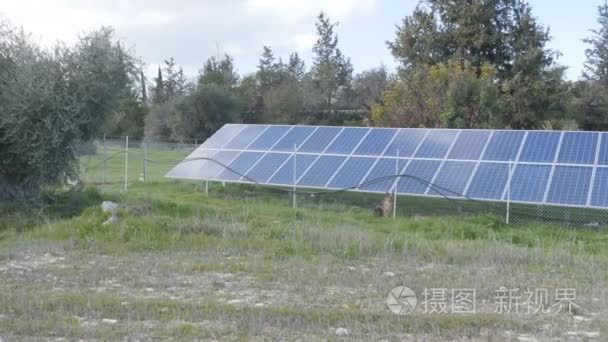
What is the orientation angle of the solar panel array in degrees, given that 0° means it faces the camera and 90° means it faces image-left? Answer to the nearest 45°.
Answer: approximately 45°

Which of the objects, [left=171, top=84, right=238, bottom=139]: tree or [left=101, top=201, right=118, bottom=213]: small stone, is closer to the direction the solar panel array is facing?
the small stone

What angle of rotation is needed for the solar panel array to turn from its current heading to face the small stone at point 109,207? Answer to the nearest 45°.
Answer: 0° — it already faces it

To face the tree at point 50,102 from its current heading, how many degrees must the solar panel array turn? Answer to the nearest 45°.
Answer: approximately 45° to its right

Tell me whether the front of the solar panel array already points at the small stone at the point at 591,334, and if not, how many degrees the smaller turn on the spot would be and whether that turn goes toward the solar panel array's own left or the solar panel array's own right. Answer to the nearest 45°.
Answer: approximately 45° to the solar panel array's own left

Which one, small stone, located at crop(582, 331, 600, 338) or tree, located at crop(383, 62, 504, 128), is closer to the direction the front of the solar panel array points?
the small stone

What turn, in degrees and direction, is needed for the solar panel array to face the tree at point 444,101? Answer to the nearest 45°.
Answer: approximately 135° to its right

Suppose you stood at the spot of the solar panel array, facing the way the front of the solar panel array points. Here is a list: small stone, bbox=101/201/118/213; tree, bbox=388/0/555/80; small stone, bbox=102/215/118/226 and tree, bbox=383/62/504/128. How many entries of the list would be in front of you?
2

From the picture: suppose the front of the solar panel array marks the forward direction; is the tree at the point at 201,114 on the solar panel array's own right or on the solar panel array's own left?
on the solar panel array's own right

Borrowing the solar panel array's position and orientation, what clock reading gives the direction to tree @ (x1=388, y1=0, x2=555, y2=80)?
The tree is roughly at 5 o'clock from the solar panel array.
